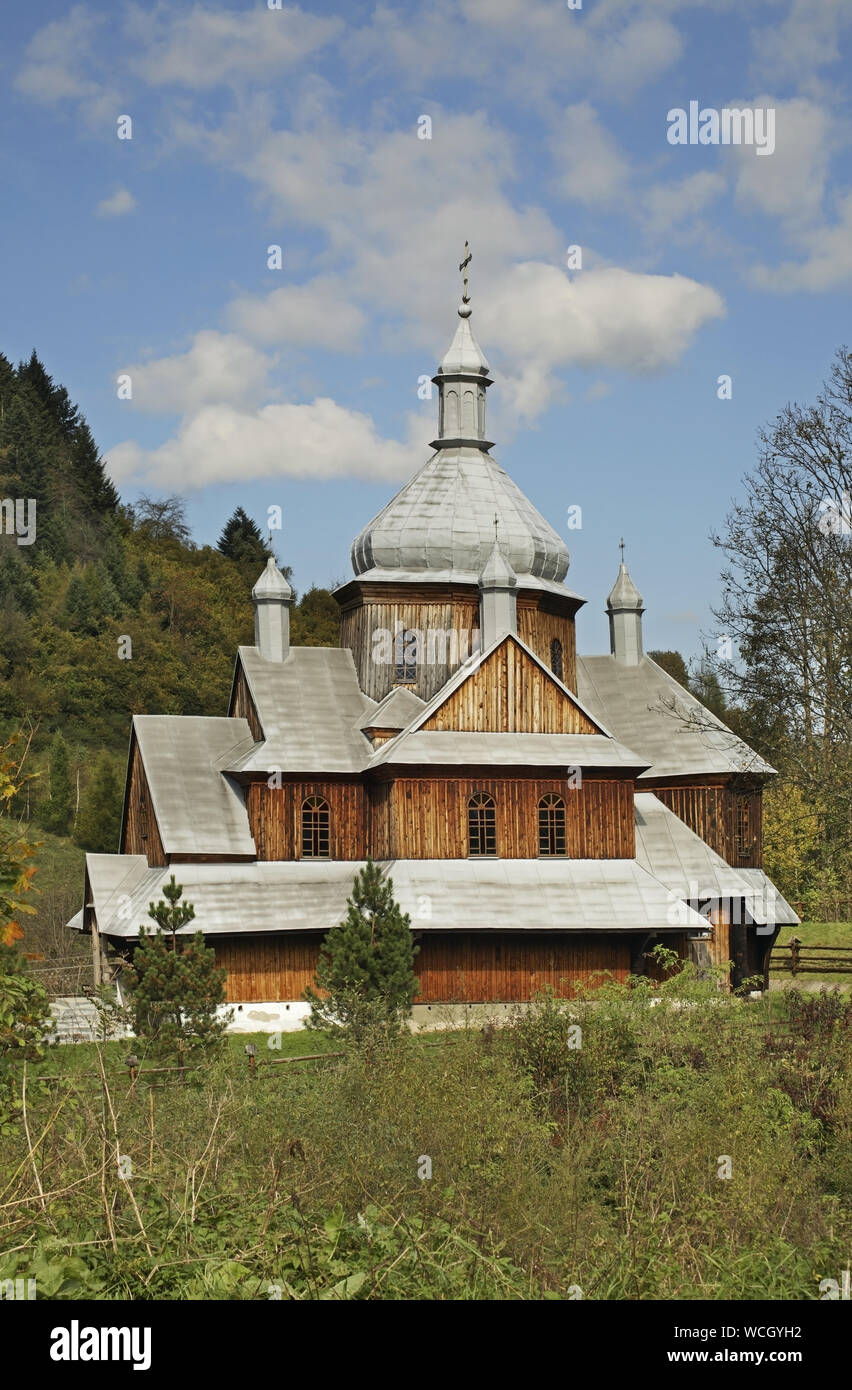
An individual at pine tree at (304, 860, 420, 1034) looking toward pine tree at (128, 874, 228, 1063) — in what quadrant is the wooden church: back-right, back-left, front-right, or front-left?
back-right

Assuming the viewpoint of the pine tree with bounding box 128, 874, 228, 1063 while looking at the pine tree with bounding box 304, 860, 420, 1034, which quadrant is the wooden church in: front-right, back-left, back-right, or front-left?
front-left

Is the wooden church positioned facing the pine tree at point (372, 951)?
no

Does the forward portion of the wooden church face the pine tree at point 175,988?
no
